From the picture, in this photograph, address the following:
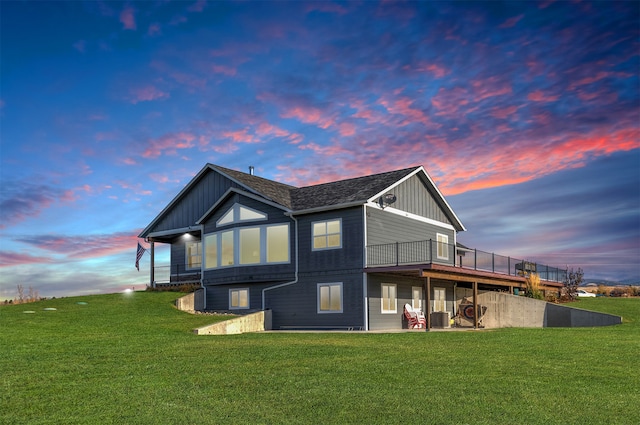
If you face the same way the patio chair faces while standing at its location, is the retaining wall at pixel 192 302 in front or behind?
behind

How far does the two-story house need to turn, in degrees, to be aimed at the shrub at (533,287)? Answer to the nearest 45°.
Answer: approximately 180°

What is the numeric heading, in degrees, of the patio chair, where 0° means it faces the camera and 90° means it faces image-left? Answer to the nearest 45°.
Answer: approximately 315°

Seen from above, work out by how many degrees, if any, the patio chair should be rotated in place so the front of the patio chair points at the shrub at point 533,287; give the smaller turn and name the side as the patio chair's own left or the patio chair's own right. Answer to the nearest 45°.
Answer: approximately 90° to the patio chair's own left

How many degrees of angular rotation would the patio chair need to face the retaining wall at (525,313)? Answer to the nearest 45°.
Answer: approximately 90° to its left
